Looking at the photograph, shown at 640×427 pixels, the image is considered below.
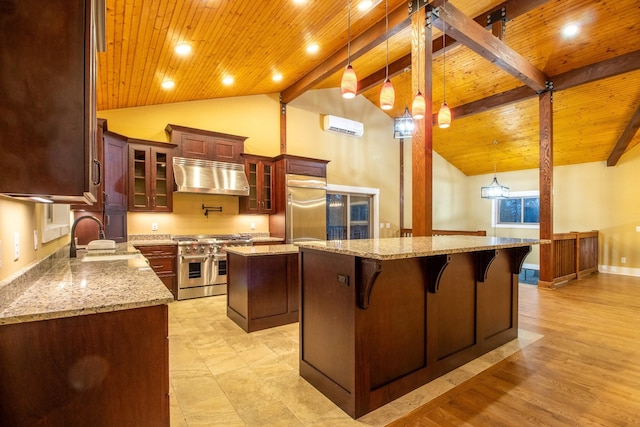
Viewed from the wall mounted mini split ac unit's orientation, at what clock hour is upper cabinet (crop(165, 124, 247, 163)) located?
The upper cabinet is roughly at 3 o'clock from the wall mounted mini split ac unit.

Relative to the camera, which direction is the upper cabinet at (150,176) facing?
toward the camera

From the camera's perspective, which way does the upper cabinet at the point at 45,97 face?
to the viewer's right

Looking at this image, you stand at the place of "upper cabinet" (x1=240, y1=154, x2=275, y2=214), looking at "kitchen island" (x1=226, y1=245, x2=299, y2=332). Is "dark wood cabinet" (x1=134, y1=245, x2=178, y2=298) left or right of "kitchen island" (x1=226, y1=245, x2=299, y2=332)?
right

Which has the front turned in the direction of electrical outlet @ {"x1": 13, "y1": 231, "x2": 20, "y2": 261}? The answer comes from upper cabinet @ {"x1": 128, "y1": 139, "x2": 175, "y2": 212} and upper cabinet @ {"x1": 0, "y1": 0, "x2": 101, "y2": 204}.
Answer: upper cabinet @ {"x1": 128, "y1": 139, "x2": 175, "y2": 212}

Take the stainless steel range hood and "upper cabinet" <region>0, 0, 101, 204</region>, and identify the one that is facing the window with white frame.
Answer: the upper cabinet

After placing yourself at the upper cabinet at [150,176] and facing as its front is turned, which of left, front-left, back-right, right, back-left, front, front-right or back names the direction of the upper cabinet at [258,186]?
left

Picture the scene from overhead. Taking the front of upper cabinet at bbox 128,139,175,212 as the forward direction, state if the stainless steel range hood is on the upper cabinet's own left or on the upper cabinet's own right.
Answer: on the upper cabinet's own left

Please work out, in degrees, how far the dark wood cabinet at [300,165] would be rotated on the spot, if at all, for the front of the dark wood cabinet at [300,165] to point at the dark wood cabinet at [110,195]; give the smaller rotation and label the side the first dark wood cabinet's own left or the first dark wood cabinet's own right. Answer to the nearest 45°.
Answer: approximately 90° to the first dark wood cabinet's own right

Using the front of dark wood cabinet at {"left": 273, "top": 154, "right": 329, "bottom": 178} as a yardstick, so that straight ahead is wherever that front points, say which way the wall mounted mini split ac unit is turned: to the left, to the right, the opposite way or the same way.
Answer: the same way

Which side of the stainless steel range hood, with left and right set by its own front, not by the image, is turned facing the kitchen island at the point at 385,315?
front

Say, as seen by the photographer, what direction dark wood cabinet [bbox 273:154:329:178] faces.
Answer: facing the viewer and to the right of the viewer

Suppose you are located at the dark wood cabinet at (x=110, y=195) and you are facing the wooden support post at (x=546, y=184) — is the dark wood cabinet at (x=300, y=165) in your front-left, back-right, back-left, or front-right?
front-left

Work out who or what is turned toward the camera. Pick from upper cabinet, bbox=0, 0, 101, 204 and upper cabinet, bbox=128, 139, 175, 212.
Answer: upper cabinet, bbox=128, 139, 175, 212

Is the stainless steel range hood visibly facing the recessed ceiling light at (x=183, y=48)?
yes

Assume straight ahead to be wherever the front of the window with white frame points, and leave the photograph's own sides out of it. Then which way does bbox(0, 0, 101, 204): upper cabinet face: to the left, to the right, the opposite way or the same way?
the opposite way

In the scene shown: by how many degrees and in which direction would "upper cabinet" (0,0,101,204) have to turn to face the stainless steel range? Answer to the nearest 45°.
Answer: approximately 45° to its left

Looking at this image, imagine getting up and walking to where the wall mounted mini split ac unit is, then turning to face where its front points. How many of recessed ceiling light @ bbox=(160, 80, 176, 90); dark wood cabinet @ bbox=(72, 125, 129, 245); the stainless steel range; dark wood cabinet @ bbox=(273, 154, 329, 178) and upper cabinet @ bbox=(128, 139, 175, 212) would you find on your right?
5

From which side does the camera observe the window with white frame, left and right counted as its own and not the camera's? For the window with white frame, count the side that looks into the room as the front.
front
